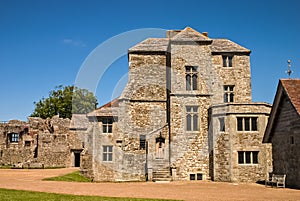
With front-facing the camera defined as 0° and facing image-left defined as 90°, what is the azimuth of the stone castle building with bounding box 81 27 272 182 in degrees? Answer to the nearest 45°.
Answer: approximately 0°

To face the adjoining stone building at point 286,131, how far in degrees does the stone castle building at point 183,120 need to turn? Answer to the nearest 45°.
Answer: approximately 45° to its left

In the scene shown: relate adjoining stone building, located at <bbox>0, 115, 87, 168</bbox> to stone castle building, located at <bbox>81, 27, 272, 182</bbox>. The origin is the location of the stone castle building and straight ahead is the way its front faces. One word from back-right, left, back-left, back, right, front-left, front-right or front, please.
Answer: back-right
